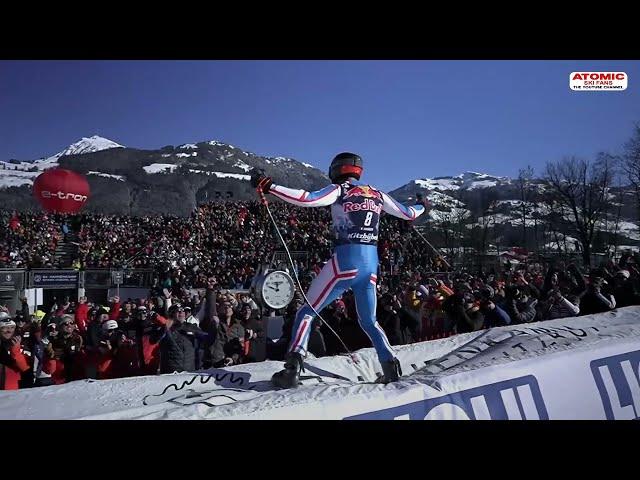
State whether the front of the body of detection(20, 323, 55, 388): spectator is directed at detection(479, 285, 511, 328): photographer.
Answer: no

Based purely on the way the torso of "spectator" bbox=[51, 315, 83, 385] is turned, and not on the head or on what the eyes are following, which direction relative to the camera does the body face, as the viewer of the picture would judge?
toward the camera

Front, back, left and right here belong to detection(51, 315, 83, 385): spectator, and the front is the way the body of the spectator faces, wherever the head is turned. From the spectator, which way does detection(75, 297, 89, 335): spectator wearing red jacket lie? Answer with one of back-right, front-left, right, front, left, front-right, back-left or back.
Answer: back

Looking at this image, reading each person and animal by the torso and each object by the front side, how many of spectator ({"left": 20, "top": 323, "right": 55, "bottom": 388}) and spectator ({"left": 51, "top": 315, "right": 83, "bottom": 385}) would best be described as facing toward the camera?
2

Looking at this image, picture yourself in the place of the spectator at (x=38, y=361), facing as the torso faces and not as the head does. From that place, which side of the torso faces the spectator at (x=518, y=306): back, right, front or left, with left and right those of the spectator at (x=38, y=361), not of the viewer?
left

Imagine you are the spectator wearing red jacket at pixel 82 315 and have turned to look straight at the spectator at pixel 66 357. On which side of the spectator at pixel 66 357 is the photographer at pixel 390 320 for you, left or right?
left

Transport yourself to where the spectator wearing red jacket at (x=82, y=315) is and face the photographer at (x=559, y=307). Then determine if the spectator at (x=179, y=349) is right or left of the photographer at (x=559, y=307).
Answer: right

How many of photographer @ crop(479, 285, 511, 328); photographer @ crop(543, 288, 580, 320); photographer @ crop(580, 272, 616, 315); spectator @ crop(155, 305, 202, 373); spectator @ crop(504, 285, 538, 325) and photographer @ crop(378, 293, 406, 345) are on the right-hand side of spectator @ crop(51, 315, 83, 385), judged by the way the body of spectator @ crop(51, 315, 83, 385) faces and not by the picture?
0

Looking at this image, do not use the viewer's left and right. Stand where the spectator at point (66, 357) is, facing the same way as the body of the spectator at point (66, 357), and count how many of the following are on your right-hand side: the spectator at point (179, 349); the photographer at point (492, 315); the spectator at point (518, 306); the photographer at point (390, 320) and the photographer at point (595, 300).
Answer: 0

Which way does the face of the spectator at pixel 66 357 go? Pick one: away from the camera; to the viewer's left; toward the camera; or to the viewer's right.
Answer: toward the camera

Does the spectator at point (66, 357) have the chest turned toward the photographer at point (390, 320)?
no

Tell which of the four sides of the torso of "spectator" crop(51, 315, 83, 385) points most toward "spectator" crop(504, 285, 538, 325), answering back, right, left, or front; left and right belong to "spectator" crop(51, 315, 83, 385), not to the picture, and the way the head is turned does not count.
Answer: left

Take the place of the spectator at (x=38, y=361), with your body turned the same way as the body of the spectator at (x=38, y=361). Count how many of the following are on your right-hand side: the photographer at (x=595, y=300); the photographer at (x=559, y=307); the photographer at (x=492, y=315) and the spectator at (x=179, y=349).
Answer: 0

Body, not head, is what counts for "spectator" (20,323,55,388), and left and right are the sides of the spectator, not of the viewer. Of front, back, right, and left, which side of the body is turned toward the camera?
front
